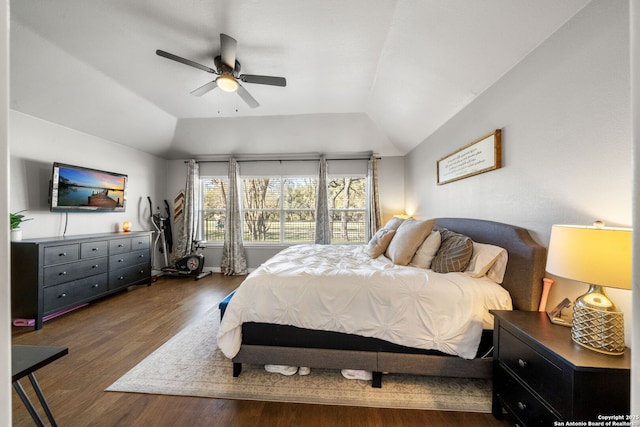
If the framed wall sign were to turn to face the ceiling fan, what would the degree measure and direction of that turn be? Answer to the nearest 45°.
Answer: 0° — it already faces it

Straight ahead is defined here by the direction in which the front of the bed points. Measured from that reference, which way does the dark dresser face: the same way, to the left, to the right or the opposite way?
the opposite way

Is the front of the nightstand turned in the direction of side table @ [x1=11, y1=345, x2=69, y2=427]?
yes

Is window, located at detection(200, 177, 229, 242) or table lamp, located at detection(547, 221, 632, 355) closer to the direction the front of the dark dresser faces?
the table lamp

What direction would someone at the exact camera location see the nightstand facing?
facing the viewer and to the left of the viewer

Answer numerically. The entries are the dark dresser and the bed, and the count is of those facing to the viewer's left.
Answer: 1

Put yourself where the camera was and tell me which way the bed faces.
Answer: facing to the left of the viewer

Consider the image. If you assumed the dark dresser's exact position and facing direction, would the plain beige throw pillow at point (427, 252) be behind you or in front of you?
in front

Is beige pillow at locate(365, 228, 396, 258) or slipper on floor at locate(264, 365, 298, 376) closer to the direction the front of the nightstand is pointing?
the slipper on floor

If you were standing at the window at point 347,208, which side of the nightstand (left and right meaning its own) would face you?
right

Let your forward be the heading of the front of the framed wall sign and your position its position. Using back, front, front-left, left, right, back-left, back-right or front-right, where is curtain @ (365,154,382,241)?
right

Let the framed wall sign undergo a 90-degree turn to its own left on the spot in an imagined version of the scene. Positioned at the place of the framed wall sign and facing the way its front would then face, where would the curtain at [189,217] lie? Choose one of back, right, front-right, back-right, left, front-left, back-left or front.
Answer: back-right

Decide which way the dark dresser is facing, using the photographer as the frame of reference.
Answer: facing the viewer and to the right of the viewer
